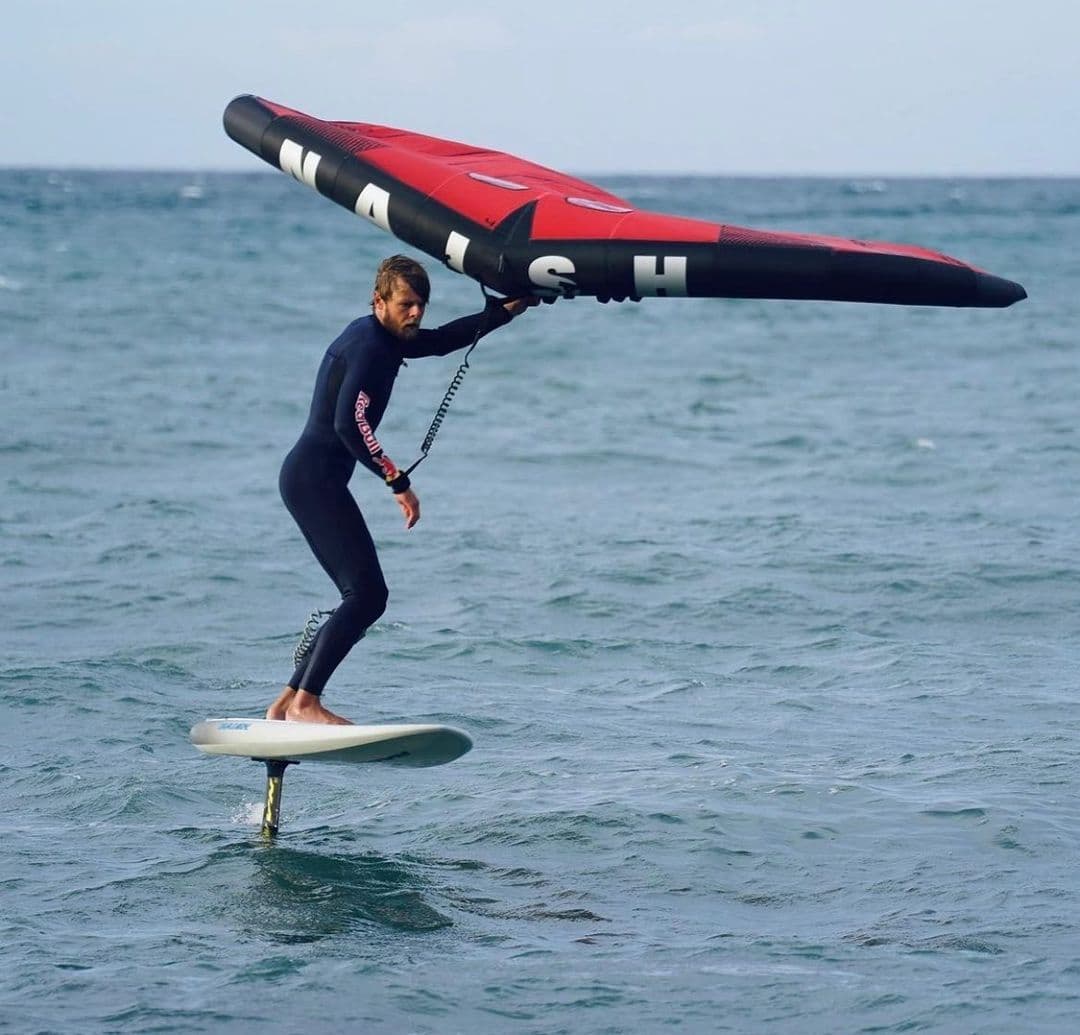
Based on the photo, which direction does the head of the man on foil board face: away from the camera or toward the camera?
toward the camera

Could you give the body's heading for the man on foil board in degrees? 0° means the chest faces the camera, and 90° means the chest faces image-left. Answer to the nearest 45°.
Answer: approximately 270°
